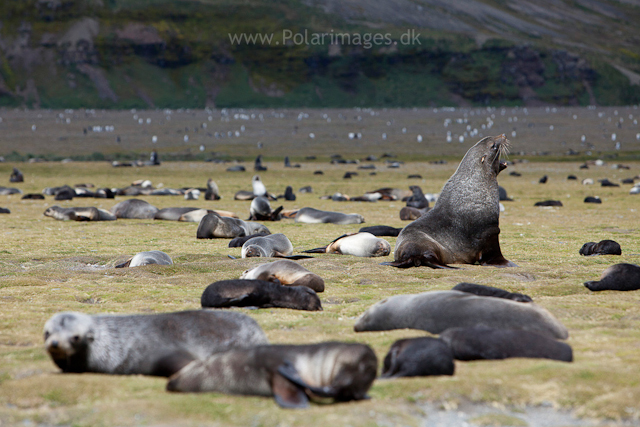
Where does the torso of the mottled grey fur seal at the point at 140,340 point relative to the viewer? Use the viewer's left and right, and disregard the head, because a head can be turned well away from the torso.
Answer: facing to the left of the viewer

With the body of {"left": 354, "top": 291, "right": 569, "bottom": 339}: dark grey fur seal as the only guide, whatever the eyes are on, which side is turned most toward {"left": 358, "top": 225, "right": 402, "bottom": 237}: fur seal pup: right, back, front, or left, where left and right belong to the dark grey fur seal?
right

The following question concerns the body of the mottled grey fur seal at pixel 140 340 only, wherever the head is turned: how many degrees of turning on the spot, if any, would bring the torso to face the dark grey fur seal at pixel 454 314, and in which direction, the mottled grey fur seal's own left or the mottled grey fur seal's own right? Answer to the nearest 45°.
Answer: approximately 180°

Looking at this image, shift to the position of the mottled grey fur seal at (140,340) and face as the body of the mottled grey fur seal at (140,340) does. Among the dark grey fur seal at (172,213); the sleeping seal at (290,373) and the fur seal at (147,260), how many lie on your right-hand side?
2

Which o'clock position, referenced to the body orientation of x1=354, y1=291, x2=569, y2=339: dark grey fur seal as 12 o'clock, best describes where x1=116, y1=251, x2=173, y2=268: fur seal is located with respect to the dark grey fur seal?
The fur seal is roughly at 1 o'clock from the dark grey fur seal.

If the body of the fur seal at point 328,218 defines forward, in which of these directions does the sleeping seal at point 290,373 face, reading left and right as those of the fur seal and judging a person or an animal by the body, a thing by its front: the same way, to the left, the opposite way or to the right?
the opposite way

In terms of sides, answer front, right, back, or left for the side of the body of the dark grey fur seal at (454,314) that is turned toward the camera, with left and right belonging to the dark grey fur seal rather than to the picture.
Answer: left

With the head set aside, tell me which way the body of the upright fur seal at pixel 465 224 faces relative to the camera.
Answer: to the viewer's right

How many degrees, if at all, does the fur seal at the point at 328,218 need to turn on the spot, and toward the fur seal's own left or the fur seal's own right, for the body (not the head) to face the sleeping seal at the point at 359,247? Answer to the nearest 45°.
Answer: approximately 90° to the fur seal's own right

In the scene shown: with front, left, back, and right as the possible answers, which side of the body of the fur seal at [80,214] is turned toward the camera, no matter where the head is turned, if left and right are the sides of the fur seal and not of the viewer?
left

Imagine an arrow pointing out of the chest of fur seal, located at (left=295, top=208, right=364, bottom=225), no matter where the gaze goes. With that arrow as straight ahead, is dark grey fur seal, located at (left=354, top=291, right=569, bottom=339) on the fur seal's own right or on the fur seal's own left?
on the fur seal's own left
